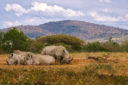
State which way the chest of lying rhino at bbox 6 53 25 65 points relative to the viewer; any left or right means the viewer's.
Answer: facing the viewer and to the left of the viewer

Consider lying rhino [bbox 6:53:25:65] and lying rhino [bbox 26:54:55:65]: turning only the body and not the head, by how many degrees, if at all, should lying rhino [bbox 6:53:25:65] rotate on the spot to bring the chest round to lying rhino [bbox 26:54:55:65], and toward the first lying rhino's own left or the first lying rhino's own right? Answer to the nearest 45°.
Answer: approximately 135° to the first lying rhino's own left

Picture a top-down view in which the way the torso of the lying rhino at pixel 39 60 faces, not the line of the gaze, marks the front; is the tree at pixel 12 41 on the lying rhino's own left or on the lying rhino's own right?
on the lying rhino's own right

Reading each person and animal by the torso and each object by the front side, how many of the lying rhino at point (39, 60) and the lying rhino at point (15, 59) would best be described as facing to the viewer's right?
0

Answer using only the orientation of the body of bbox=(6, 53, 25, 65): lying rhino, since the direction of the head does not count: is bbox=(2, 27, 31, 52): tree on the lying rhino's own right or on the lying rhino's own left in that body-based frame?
on the lying rhino's own right

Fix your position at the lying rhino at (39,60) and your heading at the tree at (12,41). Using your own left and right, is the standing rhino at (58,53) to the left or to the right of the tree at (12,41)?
right

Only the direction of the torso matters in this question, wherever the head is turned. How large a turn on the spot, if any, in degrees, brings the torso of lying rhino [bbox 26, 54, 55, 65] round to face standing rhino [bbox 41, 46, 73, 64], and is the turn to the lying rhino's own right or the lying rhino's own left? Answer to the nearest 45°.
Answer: approximately 135° to the lying rhino's own right

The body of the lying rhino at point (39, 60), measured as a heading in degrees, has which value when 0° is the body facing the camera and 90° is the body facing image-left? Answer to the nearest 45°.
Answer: approximately 90°

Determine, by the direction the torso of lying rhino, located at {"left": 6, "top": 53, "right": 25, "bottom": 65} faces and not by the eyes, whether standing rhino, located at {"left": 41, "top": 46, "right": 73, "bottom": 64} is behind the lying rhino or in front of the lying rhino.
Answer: behind

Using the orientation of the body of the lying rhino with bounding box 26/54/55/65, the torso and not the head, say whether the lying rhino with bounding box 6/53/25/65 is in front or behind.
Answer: in front

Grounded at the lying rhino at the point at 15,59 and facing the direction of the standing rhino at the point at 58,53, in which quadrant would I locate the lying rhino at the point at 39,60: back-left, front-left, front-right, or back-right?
front-right
